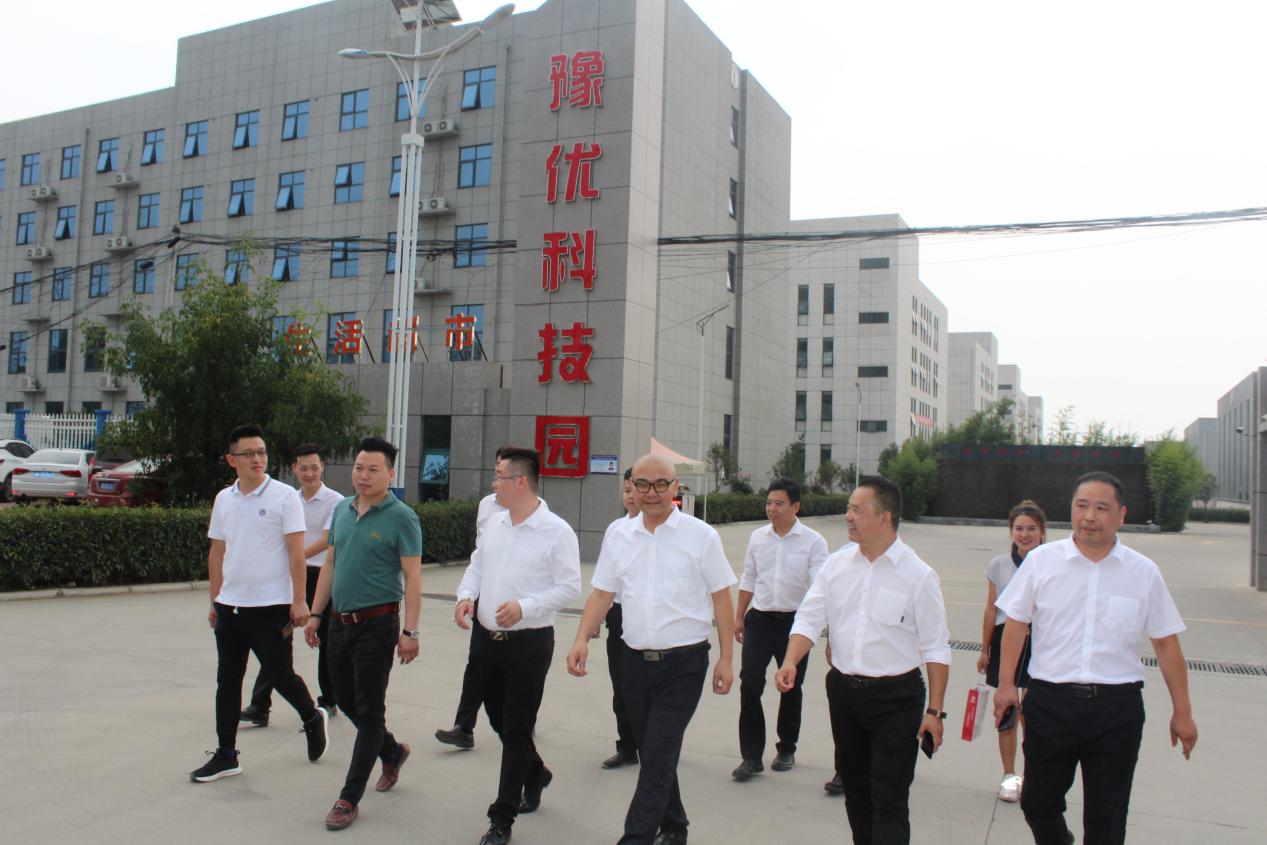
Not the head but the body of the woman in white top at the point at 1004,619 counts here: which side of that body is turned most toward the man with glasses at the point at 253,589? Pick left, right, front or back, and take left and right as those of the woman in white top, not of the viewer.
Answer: right

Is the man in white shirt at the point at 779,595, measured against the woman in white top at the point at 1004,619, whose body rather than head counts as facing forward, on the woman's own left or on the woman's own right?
on the woman's own right

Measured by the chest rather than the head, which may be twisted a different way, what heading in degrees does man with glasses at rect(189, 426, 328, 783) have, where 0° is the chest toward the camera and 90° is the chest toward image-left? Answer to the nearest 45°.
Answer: approximately 45°

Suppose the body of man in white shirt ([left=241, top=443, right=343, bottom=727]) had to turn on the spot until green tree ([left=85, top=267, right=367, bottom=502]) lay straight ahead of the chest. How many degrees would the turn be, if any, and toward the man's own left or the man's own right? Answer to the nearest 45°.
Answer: approximately 135° to the man's own right

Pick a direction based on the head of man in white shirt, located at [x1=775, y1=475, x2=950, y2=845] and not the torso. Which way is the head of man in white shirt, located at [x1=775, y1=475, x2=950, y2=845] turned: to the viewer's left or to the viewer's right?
to the viewer's left

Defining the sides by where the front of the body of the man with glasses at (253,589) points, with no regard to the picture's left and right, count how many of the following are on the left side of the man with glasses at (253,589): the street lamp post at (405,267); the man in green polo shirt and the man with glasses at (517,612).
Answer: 2

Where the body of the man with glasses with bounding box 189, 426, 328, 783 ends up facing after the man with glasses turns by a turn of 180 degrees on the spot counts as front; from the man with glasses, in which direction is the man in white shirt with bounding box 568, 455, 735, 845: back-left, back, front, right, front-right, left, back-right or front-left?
right
